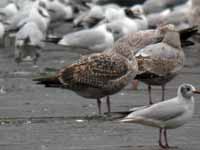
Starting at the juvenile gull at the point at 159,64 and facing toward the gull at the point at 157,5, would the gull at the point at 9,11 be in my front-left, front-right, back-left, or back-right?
front-left

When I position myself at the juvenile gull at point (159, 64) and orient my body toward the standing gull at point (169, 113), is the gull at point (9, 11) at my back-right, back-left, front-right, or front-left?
back-right

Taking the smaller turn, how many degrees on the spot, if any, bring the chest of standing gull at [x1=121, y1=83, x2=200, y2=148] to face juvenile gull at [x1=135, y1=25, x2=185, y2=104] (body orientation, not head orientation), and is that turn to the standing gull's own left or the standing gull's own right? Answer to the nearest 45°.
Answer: approximately 90° to the standing gull's own left

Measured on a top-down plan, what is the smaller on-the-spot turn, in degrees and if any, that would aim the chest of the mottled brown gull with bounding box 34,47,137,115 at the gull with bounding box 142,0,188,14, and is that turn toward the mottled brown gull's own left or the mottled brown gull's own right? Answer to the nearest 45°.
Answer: approximately 90° to the mottled brown gull's own left

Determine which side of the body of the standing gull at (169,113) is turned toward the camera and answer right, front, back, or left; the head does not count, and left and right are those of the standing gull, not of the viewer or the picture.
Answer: right

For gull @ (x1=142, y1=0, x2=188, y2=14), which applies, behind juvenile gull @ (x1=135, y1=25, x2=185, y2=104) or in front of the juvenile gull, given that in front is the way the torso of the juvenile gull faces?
in front

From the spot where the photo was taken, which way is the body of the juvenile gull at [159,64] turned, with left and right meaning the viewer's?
facing away from the viewer and to the right of the viewer

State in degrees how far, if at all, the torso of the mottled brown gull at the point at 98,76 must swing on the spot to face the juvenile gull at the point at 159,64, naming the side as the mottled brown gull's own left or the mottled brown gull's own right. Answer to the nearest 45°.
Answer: approximately 45° to the mottled brown gull's own left

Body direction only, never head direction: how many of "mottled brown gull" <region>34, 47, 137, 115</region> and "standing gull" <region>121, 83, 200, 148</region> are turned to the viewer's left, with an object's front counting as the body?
0

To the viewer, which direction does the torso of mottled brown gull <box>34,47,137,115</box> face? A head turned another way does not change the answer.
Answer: to the viewer's right
